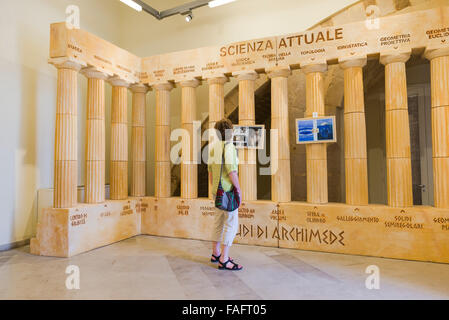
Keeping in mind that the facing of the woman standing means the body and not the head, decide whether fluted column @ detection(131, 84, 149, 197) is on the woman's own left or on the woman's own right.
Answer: on the woman's own left

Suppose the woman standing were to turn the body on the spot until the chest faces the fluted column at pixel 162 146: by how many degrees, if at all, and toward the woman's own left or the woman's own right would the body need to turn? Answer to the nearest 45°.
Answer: approximately 90° to the woman's own left

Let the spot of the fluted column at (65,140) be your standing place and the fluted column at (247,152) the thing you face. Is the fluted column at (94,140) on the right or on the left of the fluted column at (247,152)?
left

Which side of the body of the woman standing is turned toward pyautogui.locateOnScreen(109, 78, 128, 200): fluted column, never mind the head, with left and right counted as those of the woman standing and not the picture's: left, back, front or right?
left

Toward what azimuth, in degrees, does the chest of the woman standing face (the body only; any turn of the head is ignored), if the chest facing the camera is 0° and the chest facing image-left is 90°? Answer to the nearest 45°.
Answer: approximately 225°

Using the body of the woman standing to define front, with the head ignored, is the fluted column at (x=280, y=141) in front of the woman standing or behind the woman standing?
in front

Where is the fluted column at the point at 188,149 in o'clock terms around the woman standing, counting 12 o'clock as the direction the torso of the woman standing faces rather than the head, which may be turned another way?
The fluted column is roughly at 10 o'clock from the woman standing.

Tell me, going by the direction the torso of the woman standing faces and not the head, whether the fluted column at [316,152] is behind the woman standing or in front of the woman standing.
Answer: in front

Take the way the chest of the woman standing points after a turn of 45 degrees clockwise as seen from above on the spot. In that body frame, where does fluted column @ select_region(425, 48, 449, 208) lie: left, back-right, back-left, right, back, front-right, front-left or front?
front
